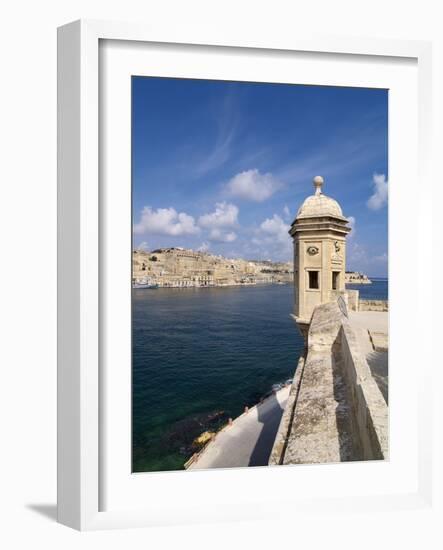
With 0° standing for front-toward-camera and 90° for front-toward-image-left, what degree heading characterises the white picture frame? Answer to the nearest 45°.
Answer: approximately 315°
